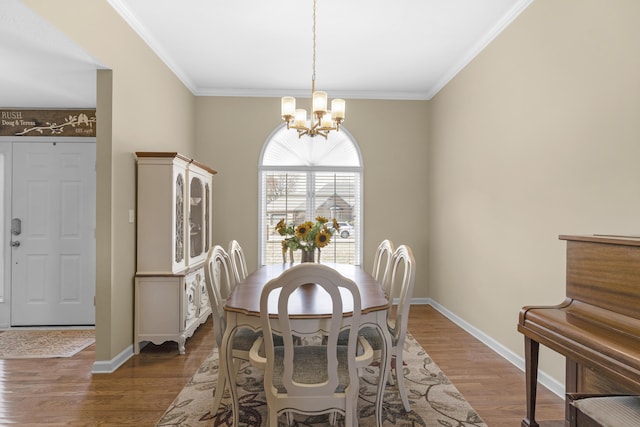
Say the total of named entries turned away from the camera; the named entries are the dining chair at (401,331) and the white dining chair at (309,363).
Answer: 1

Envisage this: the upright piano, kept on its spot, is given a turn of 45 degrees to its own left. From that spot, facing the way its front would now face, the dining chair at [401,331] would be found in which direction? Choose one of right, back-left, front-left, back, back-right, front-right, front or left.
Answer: right

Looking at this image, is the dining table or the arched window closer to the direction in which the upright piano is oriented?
the dining table

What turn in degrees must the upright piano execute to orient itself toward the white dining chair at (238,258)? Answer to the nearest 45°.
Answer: approximately 45° to its right

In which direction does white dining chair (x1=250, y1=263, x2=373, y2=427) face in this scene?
away from the camera

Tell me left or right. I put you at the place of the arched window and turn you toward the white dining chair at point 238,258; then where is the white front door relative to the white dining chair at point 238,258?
right

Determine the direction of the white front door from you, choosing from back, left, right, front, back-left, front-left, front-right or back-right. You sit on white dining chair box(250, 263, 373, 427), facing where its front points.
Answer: front-left

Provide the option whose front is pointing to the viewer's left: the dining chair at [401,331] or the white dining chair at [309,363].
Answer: the dining chair

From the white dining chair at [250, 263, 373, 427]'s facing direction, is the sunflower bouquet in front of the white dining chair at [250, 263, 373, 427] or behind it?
in front

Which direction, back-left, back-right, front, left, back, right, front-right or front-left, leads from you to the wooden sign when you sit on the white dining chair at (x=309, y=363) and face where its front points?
front-left

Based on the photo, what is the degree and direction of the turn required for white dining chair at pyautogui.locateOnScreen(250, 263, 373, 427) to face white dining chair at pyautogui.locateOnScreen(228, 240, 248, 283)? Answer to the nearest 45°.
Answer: approximately 45° to its left

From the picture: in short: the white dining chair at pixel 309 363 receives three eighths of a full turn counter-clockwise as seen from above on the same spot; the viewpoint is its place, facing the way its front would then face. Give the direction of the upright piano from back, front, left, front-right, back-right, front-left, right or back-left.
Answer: back-left

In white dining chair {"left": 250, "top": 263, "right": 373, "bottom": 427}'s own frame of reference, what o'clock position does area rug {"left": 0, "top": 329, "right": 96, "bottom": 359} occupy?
The area rug is roughly at 10 o'clock from the white dining chair.

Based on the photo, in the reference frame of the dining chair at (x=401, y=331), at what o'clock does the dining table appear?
The dining table is roughly at 1 o'clock from the dining chair.

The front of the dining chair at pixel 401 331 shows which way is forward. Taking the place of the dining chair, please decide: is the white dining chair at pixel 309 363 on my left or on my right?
on my left

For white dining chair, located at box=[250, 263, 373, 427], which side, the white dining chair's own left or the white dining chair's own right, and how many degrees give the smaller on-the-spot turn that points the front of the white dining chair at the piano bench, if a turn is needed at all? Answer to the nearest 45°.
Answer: approximately 90° to the white dining chair's own right

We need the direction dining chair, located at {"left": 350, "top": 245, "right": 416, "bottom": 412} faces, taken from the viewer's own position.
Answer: facing to the left of the viewer

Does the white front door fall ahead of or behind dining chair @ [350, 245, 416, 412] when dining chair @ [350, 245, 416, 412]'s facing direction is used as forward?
ahead

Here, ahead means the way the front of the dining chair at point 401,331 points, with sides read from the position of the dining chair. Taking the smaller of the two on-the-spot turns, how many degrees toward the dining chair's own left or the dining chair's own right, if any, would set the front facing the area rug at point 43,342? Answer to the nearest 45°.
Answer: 0° — it already faces it

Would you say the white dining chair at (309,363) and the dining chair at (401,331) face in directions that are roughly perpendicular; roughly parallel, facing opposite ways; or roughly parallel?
roughly perpendicular
